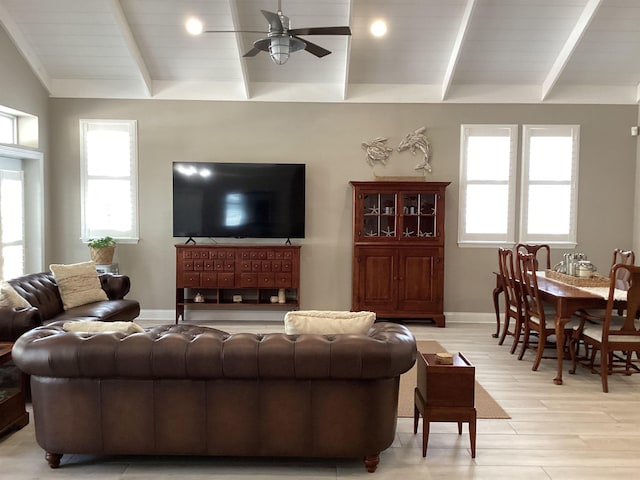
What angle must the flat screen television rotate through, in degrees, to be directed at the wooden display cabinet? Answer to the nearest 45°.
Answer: approximately 90° to its left

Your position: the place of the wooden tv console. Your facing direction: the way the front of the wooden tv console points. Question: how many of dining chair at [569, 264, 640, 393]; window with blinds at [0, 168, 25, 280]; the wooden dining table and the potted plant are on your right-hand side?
2

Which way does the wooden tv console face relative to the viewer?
toward the camera

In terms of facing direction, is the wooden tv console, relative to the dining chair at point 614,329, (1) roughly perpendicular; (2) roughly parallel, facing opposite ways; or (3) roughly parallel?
roughly parallel, facing opposite ways

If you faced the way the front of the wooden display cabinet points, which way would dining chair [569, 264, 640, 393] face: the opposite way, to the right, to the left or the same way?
the opposite way

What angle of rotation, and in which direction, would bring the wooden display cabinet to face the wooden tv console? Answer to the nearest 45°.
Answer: approximately 90° to its right

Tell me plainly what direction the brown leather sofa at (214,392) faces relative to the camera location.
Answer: facing away from the viewer

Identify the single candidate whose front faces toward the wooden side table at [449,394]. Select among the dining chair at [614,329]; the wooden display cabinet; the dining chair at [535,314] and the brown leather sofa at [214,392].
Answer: the wooden display cabinet

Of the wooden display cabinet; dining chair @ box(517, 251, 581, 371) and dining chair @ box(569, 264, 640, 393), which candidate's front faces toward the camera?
the wooden display cabinet

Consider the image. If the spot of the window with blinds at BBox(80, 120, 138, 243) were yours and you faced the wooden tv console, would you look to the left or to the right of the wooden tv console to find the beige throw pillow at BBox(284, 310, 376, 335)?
right

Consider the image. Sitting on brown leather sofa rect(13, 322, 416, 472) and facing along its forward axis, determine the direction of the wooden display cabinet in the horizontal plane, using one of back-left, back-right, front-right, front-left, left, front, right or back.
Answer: front-right

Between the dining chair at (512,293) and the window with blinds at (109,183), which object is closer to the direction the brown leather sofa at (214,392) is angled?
the window with blinds

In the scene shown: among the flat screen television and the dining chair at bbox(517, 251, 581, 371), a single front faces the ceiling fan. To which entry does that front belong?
the flat screen television

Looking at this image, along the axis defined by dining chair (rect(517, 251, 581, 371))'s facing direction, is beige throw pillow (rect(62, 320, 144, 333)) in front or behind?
behind

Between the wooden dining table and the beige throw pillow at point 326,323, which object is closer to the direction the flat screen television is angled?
the beige throw pillow

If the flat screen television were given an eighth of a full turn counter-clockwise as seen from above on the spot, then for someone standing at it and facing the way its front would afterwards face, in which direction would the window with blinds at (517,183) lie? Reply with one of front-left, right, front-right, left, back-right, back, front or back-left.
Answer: front-left

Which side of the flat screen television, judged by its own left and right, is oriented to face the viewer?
front

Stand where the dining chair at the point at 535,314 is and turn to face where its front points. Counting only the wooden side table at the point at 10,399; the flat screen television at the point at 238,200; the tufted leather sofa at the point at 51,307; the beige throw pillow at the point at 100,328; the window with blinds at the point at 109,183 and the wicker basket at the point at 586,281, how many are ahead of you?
1
